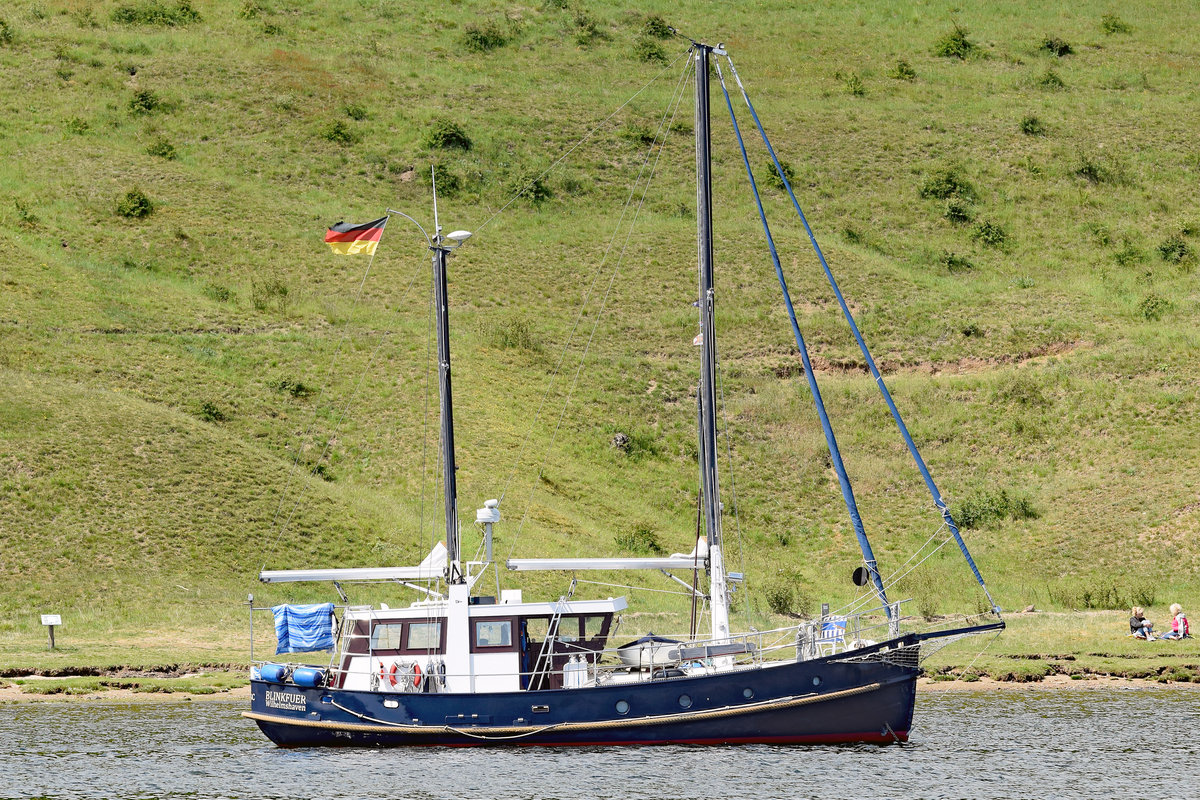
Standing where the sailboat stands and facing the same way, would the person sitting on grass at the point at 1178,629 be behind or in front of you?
in front

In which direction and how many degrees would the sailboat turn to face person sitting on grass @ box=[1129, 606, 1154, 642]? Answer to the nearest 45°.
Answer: approximately 45° to its left

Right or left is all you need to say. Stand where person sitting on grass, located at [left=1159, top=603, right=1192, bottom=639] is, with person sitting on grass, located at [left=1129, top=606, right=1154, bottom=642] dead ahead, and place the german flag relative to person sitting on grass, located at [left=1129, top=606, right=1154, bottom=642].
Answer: left

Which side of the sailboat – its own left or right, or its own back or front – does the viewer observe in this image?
right
